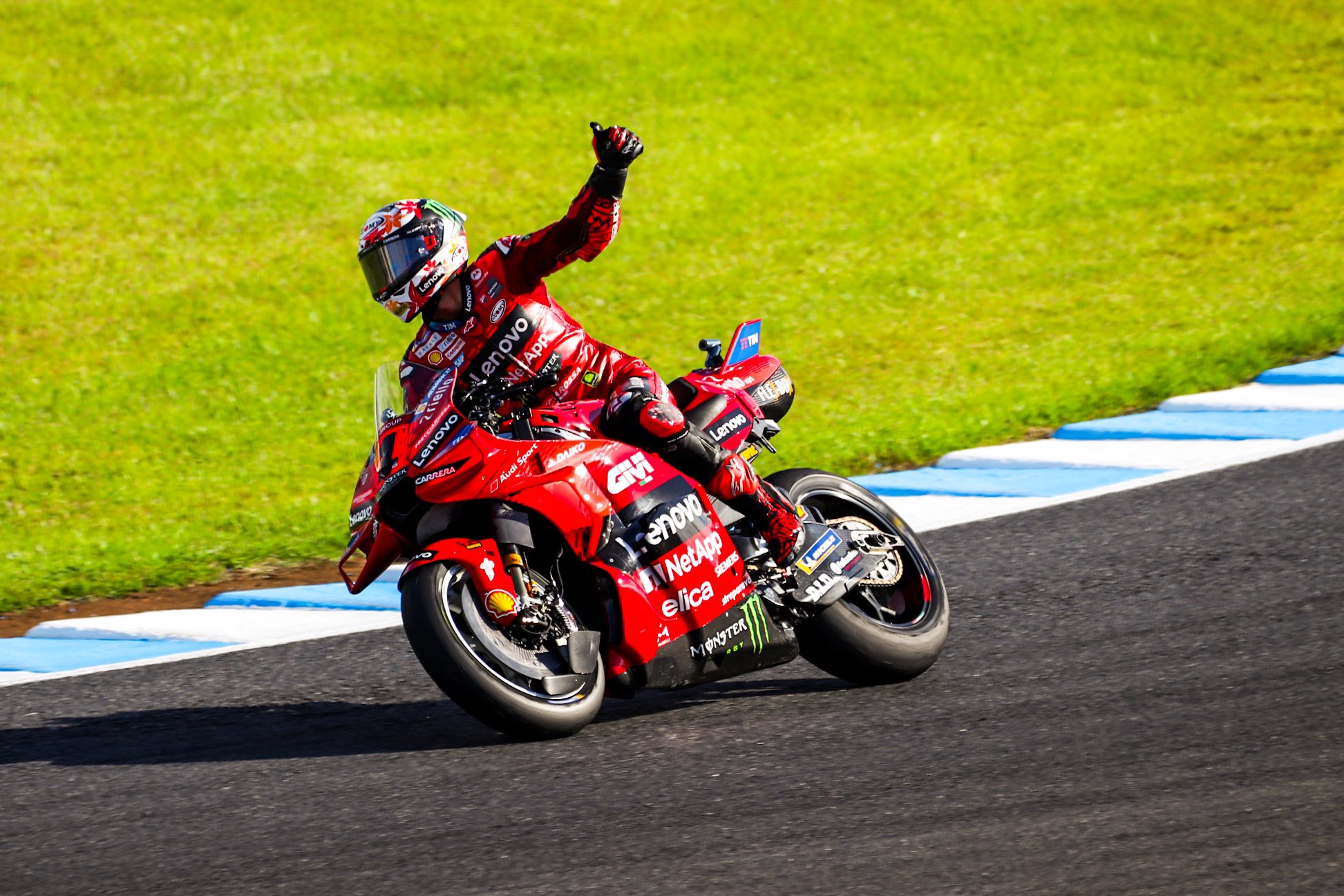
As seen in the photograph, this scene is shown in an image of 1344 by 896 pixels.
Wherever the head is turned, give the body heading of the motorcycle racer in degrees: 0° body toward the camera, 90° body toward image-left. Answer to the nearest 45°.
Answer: approximately 45°
